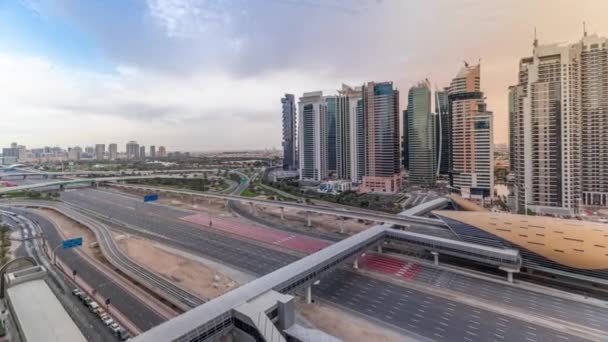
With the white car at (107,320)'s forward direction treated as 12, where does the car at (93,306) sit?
The car is roughly at 7 o'clock from the white car.

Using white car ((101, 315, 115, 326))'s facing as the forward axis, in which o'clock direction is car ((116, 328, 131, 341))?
The car is roughly at 1 o'clock from the white car.

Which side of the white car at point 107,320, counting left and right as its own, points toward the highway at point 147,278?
left

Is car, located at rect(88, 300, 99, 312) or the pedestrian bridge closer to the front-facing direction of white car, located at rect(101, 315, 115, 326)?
the pedestrian bridge

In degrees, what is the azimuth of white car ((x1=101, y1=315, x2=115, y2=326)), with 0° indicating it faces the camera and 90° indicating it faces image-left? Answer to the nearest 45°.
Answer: approximately 315°

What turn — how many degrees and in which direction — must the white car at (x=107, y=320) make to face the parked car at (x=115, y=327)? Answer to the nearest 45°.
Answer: approximately 45° to its right
